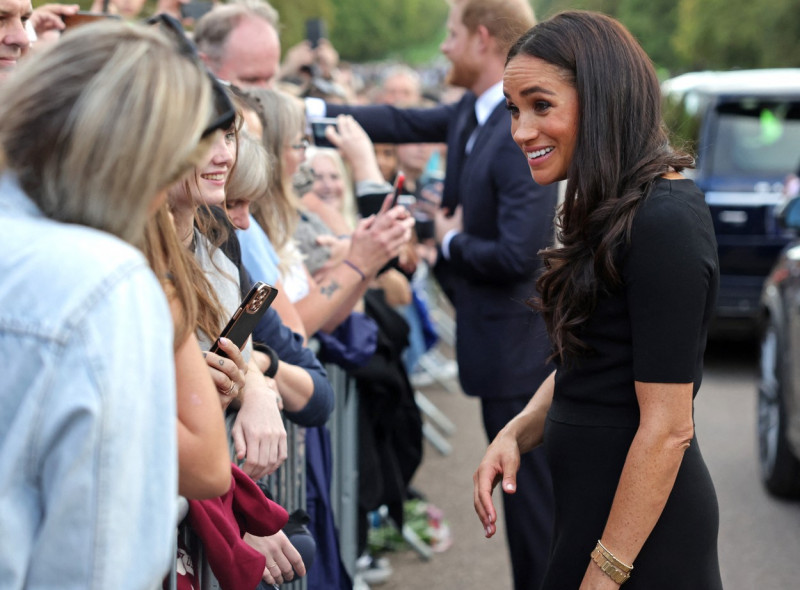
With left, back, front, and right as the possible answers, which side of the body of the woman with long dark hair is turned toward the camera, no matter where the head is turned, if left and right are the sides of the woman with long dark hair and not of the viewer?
left

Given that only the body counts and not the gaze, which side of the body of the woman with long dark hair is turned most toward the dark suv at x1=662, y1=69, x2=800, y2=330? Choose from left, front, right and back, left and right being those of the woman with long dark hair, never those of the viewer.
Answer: right

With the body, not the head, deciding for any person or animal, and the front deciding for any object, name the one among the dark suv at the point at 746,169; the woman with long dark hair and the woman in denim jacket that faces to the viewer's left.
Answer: the woman with long dark hair

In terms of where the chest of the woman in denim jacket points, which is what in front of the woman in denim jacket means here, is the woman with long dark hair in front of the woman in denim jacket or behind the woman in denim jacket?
in front

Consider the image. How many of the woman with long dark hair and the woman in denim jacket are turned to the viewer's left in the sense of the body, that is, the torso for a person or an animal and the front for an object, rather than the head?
1

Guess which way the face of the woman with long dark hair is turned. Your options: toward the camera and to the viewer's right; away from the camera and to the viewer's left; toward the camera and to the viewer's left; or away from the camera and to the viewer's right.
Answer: toward the camera and to the viewer's left

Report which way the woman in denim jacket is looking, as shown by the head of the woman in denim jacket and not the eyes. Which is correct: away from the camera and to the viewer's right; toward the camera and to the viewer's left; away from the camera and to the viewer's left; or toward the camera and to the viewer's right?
away from the camera and to the viewer's right

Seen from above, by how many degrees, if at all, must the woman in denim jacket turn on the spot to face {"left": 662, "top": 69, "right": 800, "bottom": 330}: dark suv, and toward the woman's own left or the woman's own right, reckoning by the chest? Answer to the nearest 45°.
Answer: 0° — they already face it

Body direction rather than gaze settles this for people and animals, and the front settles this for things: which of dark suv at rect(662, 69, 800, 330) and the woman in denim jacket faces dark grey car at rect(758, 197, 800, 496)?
the woman in denim jacket

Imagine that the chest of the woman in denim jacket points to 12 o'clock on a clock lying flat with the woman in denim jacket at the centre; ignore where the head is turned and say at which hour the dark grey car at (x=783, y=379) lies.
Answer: The dark grey car is roughly at 12 o'clock from the woman in denim jacket.

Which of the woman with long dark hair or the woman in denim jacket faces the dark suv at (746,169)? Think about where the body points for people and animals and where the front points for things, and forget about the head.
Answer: the woman in denim jacket

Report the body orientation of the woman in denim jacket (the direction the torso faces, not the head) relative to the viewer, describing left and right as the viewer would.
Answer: facing away from the viewer and to the right of the viewer
